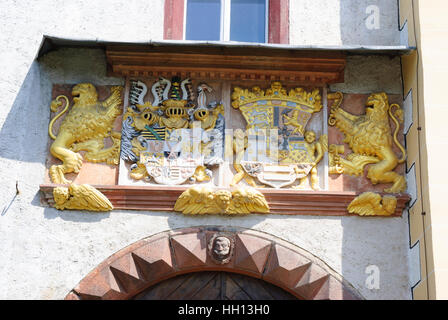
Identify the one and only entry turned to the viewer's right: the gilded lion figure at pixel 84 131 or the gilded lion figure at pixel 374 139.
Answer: the gilded lion figure at pixel 84 131

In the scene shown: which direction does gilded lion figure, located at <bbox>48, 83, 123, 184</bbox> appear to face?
to the viewer's right

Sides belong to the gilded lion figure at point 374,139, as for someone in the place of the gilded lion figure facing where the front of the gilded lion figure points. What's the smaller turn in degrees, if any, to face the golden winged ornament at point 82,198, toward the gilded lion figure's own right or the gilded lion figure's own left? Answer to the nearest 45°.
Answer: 0° — it already faces it

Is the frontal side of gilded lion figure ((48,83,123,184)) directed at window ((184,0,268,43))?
yes

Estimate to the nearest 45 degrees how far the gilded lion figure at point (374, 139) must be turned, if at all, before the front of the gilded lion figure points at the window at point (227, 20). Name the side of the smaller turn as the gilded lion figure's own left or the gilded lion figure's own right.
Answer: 0° — it already faces it

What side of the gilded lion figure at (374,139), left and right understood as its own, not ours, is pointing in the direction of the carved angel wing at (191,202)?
front

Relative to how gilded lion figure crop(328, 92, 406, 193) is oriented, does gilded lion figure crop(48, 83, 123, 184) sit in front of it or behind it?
in front

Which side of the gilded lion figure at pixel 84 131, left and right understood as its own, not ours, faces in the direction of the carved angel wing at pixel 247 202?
front

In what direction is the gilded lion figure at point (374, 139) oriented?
to the viewer's left

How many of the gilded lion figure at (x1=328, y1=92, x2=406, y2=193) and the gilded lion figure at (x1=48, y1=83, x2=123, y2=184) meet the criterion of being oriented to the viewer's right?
1
